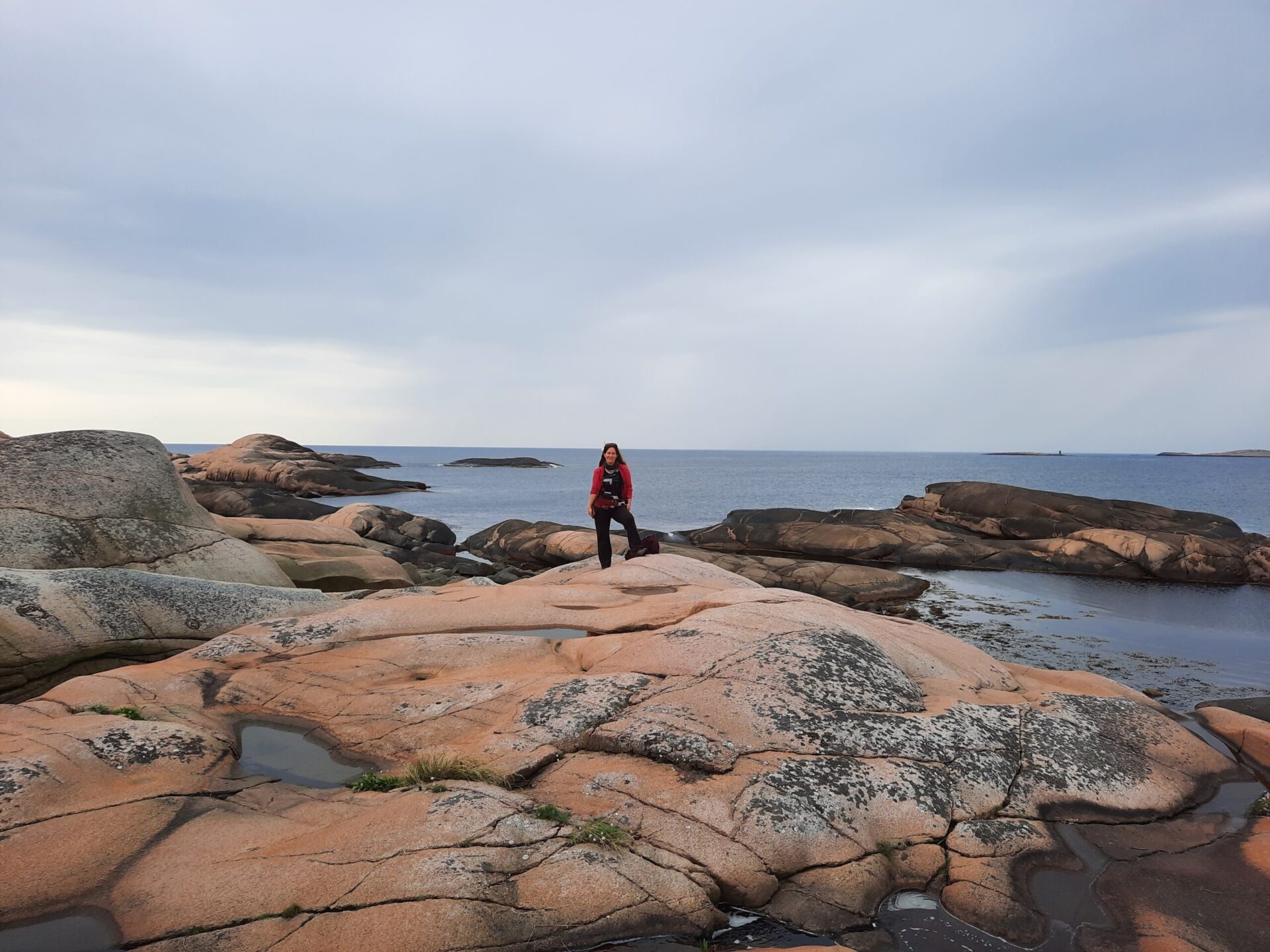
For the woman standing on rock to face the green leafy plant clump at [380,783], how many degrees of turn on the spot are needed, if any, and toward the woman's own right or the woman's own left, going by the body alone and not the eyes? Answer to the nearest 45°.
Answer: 0° — they already face it

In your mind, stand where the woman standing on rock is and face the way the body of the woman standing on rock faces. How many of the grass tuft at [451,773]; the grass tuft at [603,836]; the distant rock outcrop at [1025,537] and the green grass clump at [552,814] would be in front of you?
3

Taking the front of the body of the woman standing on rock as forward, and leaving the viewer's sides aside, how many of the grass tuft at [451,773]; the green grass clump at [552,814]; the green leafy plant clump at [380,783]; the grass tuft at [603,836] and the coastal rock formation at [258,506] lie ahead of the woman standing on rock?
4

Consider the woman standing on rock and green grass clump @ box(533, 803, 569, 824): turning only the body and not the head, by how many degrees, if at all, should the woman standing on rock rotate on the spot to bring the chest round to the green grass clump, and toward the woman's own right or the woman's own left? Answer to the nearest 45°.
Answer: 0° — they already face it

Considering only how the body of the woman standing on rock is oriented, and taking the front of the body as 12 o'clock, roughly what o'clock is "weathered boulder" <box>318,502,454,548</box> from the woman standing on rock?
The weathered boulder is roughly at 5 o'clock from the woman standing on rock.

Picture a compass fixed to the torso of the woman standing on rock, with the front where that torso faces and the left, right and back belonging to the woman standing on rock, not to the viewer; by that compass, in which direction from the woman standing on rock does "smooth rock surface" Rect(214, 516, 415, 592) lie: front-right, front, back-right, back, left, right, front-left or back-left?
back-right

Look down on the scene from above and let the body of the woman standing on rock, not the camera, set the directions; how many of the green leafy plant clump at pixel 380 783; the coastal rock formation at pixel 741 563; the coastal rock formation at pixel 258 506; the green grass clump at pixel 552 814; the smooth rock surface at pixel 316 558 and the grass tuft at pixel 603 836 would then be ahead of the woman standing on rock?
3

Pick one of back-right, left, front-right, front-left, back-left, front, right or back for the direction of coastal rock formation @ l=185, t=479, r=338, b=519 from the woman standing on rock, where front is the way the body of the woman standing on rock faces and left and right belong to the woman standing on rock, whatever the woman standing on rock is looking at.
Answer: back-right

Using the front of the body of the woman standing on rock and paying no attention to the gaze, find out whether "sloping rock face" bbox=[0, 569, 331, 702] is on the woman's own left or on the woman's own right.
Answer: on the woman's own right

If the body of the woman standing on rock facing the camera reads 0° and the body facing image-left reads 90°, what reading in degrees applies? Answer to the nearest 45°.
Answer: approximately 0°

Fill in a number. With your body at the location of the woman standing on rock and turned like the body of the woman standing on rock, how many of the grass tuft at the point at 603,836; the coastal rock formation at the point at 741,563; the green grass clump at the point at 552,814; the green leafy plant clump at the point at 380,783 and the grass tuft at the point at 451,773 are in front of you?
4
